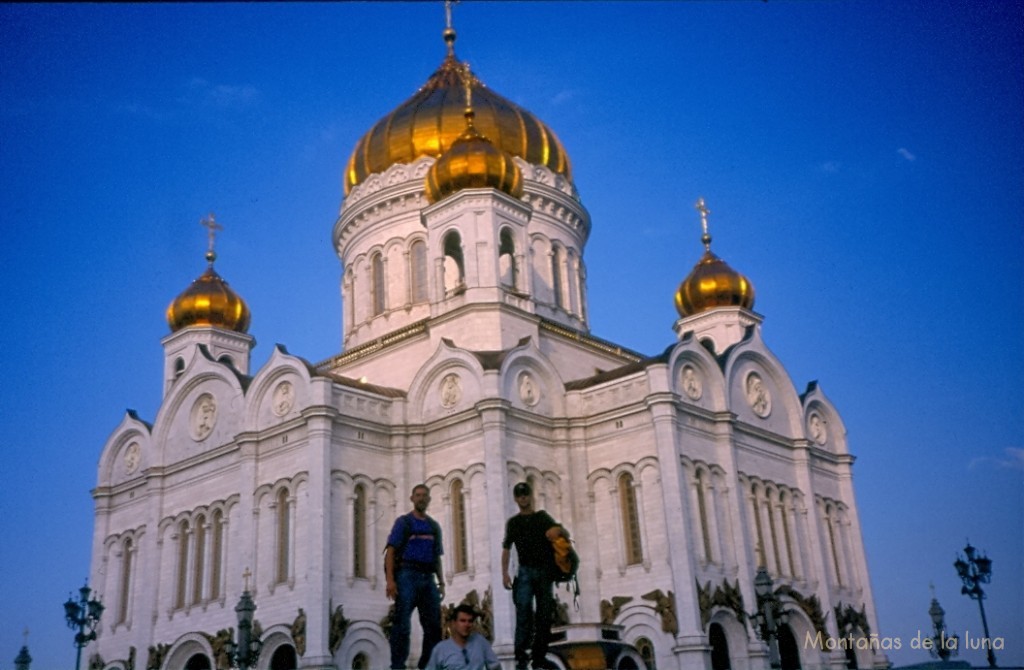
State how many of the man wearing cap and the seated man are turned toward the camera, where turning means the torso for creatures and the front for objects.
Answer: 2

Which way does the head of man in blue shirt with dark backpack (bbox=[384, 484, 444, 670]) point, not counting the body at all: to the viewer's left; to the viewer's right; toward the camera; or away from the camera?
toward the camera

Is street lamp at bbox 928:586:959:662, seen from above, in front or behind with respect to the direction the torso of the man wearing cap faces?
behind

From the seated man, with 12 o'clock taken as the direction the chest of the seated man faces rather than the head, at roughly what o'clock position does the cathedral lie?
The cathedral is roughly at 6 o'clock from the seated man.

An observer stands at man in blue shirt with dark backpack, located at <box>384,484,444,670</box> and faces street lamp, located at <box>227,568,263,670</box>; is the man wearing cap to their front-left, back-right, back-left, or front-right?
back-right

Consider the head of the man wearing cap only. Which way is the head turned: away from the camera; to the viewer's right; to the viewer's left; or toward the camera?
toward the camera

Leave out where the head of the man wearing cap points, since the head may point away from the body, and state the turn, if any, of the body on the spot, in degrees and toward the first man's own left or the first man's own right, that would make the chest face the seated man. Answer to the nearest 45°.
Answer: approximately 45° to the first man's own right

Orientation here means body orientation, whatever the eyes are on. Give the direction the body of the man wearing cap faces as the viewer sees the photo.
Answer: toward the camera

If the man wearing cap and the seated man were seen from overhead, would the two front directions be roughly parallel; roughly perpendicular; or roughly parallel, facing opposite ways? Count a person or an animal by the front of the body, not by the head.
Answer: roughly parallel

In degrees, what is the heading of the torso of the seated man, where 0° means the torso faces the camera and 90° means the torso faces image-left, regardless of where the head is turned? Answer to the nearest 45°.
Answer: approximately 0°

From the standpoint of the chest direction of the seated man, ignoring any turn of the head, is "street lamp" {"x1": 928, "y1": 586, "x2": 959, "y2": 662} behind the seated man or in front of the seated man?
behind
